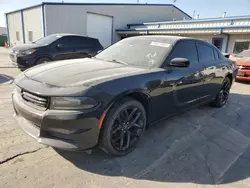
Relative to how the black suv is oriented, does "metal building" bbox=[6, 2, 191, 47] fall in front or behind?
behind

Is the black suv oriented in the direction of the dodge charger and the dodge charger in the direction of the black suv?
no

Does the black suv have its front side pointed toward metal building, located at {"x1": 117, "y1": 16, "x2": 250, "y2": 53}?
no

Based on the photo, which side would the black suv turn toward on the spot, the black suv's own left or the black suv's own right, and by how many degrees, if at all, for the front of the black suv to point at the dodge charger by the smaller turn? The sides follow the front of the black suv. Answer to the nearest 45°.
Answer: approximately 45° to the black suv's own left

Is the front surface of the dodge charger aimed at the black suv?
no

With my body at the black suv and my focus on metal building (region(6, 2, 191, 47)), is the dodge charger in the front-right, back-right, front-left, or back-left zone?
back-right

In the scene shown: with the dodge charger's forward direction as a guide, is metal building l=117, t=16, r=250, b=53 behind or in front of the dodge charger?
behind

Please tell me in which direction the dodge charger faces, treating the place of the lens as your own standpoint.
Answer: facing the viewer and to the left of the viewer

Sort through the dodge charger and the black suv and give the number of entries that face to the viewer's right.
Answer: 0

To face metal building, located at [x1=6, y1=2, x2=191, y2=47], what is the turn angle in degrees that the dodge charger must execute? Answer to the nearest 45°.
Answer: approximately 135° to its right

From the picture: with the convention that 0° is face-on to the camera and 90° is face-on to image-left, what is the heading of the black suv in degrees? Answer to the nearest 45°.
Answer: approximately 45°

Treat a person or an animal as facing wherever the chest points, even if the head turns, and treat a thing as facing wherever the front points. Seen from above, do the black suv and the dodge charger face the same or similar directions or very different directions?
same or similar directions

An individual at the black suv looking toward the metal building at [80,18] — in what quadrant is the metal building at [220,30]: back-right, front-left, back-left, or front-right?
front-right
